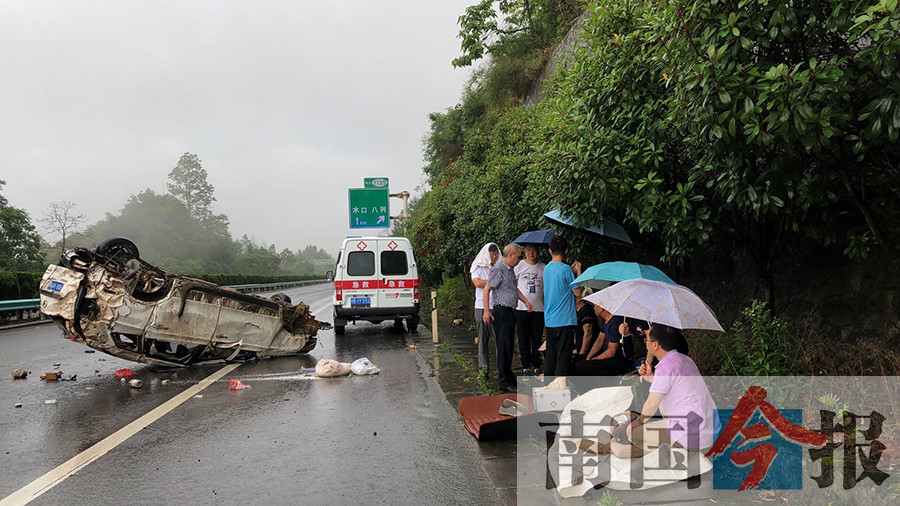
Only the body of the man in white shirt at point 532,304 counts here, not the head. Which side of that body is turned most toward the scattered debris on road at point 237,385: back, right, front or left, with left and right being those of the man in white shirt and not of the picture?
right

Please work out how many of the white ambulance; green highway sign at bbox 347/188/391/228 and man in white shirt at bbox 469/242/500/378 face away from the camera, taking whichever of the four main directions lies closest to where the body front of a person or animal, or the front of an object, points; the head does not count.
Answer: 1

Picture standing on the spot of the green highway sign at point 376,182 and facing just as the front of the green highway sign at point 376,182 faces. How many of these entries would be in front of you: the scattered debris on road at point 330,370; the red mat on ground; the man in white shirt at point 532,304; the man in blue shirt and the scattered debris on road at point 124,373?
5

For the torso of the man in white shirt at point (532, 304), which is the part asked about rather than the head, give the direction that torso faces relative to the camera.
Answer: toward the camera

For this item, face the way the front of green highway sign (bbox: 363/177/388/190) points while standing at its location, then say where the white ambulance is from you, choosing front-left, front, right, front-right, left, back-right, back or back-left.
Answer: front

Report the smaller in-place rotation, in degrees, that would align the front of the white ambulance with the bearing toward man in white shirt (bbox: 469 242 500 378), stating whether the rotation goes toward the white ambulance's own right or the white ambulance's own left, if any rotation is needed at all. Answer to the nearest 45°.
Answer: approximately 180°

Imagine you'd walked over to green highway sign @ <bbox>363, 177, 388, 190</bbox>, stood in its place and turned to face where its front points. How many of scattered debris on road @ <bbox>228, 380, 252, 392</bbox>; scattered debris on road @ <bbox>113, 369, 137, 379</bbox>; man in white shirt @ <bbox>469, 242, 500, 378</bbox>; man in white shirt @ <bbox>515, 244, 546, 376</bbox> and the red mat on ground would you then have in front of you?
5

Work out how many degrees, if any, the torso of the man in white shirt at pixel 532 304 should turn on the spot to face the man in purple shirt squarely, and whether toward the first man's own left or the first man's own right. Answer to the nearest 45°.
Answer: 0° — they already face them

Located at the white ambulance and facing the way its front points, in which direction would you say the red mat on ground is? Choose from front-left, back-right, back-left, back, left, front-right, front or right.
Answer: back

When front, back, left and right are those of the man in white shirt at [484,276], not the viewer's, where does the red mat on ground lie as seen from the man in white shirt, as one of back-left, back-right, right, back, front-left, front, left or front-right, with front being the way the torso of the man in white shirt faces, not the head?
front-right

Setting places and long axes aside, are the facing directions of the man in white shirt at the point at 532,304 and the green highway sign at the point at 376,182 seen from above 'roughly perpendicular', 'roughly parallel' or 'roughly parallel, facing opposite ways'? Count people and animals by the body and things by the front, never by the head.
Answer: roughly parallel

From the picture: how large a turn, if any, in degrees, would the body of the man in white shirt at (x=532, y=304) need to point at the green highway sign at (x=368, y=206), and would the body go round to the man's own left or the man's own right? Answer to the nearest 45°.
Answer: approximately 180°

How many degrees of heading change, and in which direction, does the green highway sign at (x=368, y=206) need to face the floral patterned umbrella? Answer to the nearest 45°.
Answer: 0° — it already faces it

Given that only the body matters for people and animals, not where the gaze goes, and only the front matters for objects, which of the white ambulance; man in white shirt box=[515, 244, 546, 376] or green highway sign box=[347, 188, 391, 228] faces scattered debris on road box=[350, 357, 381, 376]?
the green highway sign

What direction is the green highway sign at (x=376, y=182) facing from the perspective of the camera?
toward the camera

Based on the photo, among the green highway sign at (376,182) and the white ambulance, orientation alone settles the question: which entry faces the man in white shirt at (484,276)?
the green highway sign
